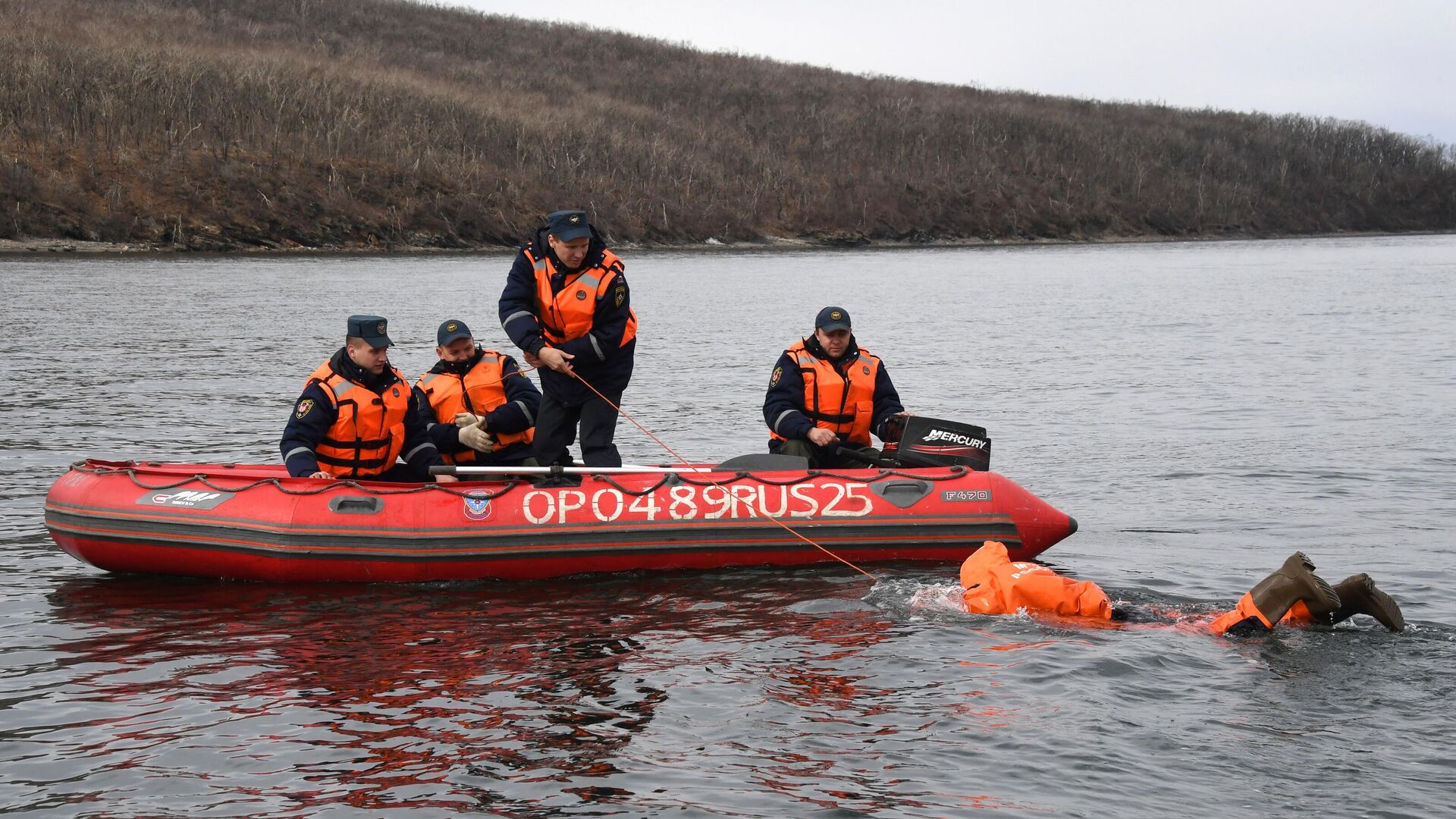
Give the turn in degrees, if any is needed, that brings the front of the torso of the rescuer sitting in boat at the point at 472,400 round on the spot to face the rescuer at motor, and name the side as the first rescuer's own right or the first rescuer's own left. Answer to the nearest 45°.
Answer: approximately 90° to the first rescuer's own left

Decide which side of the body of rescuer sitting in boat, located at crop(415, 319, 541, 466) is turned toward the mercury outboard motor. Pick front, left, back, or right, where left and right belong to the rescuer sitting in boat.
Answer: left

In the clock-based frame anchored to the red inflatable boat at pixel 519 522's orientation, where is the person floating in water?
The person floating in water is roughly at 7 o'clock from the red inflatable boat.

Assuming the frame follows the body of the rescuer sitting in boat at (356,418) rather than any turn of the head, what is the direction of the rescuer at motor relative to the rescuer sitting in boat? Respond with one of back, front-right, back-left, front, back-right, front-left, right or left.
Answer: front-left

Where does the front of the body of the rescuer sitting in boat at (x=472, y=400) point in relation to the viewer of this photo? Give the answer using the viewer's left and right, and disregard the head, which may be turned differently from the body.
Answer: facing the viewer

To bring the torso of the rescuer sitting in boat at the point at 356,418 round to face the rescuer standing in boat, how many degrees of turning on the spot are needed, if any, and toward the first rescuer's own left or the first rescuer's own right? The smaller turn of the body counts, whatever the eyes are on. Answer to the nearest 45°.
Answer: approximately 45° to the first rescuer's own left

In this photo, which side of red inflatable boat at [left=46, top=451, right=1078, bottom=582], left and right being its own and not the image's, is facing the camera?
left

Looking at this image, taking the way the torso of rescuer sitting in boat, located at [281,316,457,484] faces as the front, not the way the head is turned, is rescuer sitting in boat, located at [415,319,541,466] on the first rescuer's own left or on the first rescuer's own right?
on the first rescuer's own left
